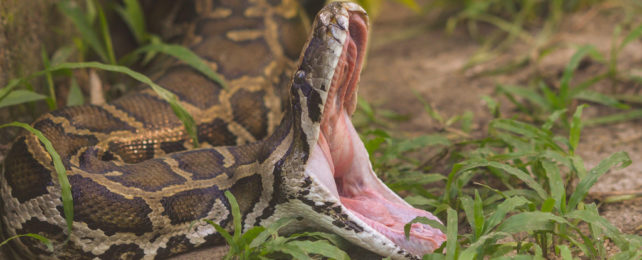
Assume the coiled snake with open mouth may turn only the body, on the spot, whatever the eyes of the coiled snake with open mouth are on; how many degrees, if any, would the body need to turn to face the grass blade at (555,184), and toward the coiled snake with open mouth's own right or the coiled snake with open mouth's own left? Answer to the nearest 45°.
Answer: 0° — it already faces it

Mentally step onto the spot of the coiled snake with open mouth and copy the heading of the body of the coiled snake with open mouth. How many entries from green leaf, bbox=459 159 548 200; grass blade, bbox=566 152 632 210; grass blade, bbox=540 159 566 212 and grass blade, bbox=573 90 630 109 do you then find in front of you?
4

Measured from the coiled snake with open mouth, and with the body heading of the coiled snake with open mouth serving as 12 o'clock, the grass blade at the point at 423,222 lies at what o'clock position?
The grass blade is roughly at 1 o'clock from the coiled snake with open mouth.

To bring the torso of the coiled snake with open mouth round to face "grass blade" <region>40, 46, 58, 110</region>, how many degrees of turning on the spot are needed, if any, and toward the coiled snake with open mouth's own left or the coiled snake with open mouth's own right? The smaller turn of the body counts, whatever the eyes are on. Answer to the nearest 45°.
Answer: approximately 135° to the coiled snake with open mouth's own left

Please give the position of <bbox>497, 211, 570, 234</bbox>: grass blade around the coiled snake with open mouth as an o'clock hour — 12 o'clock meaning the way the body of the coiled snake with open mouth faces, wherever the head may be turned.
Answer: The grass blade is roughly at 1 o'clock from the coiled snake with open mouth.

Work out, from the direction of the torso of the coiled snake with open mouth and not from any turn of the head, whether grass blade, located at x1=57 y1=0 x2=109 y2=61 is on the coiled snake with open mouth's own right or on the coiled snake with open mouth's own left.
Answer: on the coiled snake with open mouth's own left

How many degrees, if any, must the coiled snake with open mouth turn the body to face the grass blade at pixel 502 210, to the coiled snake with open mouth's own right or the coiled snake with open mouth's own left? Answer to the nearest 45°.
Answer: approximately 45° to the coiled snake with open mouth's own right

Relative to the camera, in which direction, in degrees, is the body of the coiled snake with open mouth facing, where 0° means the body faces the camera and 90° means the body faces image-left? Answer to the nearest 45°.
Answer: approximately 270°

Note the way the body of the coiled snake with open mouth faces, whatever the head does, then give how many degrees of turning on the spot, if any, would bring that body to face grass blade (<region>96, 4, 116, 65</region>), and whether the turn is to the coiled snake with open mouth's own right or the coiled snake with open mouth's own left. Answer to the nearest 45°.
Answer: approximately 135° to the coiled snake with open mouth's own left

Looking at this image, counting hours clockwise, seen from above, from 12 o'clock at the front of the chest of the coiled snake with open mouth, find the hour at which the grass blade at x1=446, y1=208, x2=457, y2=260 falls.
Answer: The grass blade is roughly at 1 o'clock from the coiled snake with open mouth.

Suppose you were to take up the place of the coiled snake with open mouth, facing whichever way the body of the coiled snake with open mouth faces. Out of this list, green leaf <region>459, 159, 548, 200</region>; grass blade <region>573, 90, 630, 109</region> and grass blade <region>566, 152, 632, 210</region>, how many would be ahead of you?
3
